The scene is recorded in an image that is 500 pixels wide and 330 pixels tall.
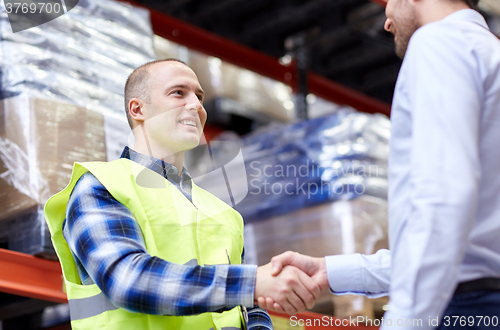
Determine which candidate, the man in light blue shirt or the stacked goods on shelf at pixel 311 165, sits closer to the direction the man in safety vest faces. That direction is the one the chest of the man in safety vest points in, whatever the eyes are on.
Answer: the man in light blue shirt

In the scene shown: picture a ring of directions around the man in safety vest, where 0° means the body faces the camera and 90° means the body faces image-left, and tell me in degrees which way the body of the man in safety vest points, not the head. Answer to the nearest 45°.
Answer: approximately 315°

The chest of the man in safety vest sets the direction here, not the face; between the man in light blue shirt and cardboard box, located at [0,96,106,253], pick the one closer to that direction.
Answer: the man in light blue shirt

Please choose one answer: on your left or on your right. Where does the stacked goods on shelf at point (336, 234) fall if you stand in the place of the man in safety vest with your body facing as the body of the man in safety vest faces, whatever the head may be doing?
on your left

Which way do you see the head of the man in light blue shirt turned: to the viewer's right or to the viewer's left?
to the viewer's left

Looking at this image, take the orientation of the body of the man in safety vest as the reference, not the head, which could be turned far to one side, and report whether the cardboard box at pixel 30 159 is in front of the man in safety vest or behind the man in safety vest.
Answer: behind

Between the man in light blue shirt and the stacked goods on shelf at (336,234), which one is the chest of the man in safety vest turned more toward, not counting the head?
the man in light blue shirt
